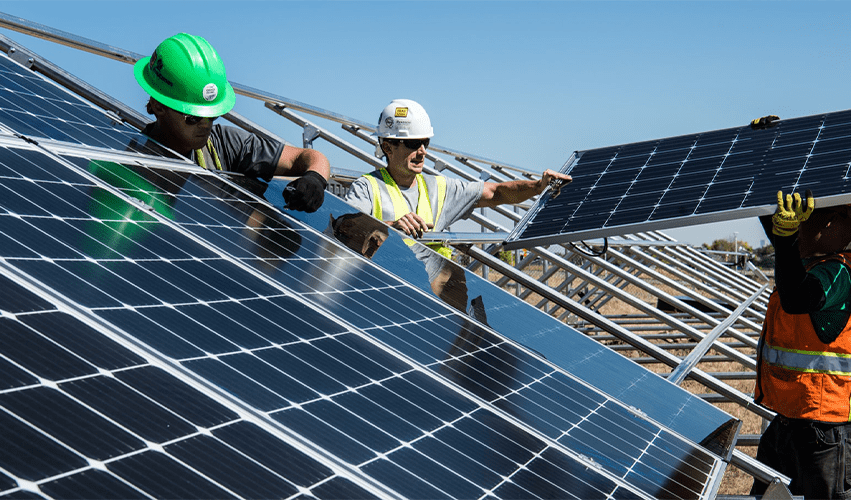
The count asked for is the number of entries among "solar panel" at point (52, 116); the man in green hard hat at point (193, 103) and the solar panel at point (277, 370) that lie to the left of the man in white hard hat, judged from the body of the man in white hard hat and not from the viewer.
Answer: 0

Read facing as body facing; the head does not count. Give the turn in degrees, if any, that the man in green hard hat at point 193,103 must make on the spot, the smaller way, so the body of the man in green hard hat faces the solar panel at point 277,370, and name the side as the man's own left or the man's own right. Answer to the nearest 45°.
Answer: approximately 45° to the man's own right

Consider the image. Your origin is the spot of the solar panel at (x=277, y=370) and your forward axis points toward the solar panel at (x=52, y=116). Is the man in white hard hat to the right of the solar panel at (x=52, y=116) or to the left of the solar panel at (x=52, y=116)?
right

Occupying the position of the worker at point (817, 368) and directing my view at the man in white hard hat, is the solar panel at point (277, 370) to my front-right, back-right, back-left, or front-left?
front-left

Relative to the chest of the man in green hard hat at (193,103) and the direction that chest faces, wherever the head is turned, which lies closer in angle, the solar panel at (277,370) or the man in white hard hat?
the solar panel

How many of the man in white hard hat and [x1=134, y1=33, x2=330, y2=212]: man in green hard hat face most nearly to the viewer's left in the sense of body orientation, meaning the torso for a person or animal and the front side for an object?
0

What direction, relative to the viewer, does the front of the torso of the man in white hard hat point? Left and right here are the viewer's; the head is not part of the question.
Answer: facing the viewer and to the right of the viewer

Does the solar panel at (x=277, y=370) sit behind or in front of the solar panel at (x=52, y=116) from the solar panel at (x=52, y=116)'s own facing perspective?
in front

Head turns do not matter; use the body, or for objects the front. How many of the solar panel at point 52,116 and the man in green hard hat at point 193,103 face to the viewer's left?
0

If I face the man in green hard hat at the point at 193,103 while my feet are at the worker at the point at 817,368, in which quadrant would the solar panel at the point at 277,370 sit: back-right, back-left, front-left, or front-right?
front-left

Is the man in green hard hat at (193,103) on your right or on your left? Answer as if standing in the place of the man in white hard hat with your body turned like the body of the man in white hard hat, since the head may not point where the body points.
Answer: on your right

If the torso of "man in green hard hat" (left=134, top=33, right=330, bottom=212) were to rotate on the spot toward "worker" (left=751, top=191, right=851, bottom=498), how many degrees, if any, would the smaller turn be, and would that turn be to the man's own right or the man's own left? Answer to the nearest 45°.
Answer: approximately 45° to the man's own left

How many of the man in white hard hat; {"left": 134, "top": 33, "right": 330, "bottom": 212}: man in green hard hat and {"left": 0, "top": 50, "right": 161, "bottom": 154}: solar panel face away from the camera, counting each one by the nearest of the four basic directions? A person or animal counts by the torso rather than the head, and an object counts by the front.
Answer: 0

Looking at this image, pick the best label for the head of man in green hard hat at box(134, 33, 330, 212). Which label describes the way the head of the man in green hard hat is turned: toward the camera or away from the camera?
toward the camera

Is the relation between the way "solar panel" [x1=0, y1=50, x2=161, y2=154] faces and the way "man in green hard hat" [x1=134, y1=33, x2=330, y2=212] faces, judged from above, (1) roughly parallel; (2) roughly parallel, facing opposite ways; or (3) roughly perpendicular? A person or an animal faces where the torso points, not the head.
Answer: roughly parallel
